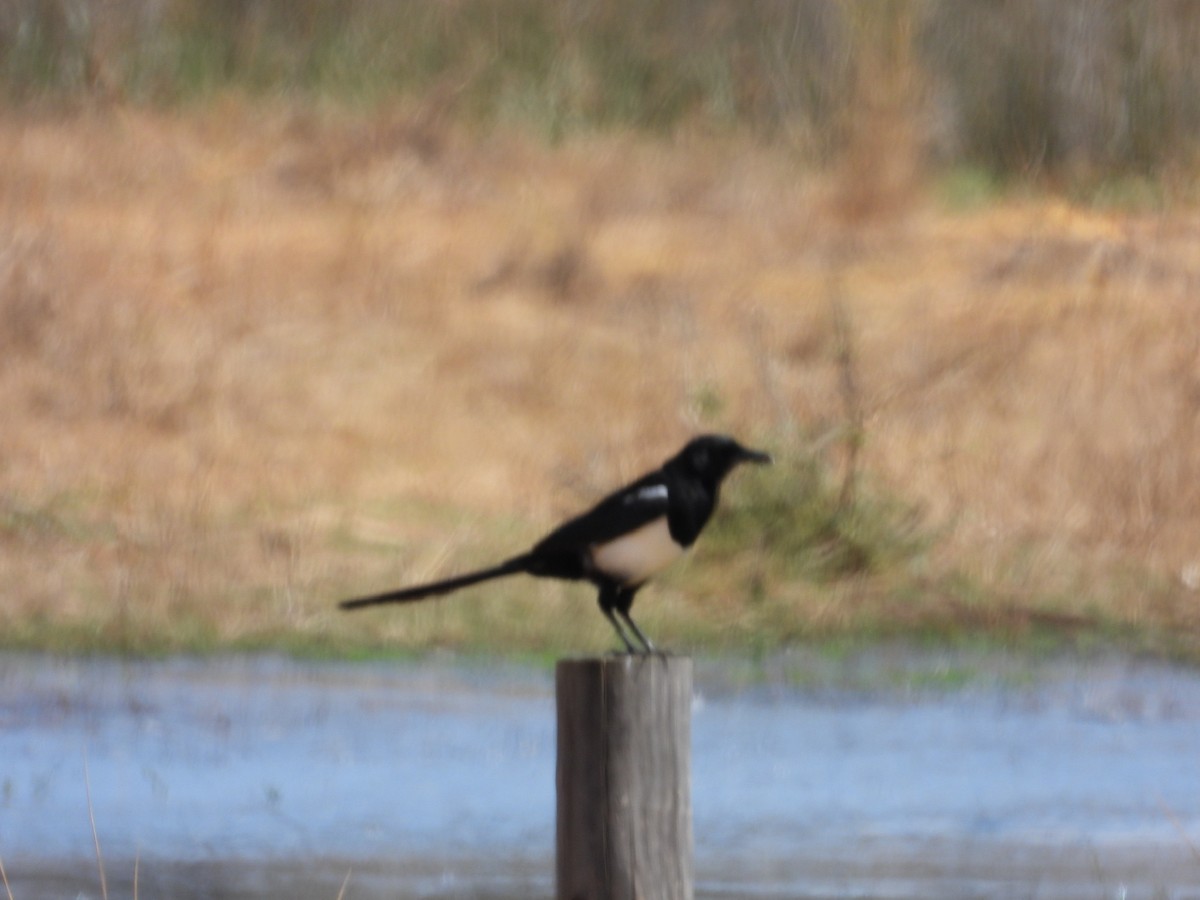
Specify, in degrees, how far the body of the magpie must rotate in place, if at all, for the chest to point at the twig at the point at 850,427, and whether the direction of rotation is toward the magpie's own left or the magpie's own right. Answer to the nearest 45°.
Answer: approximately 90° to the magpie's own left

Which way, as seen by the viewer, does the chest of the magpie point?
to the viewer's right
